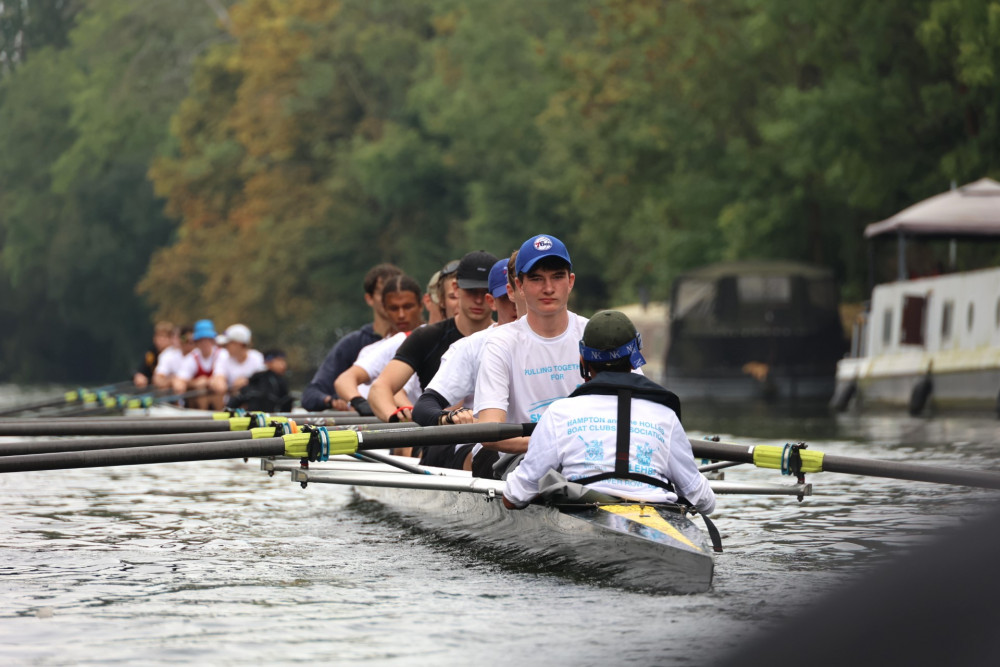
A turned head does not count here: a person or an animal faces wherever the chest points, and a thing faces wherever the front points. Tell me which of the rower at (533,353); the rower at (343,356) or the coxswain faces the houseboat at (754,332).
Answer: the coxswain

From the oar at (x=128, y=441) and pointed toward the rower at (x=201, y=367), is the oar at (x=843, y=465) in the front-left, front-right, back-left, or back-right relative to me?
back-right

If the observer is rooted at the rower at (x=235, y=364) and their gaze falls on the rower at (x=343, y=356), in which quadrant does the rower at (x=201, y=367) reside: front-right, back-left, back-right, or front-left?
back-right

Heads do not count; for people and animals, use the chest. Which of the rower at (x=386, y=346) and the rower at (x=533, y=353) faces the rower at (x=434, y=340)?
the rower at (x=386, y=346)

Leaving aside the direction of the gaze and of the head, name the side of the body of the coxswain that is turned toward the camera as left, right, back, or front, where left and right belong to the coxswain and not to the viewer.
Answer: back

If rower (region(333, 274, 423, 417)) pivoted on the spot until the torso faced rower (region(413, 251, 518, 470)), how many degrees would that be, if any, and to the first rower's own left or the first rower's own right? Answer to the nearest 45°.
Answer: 0° — they already face them

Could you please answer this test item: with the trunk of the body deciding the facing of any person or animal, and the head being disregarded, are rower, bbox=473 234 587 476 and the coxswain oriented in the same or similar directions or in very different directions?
very different directions

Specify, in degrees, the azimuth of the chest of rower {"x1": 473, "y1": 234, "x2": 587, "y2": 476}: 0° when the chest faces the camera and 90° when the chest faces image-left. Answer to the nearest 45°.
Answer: approximately 0°
